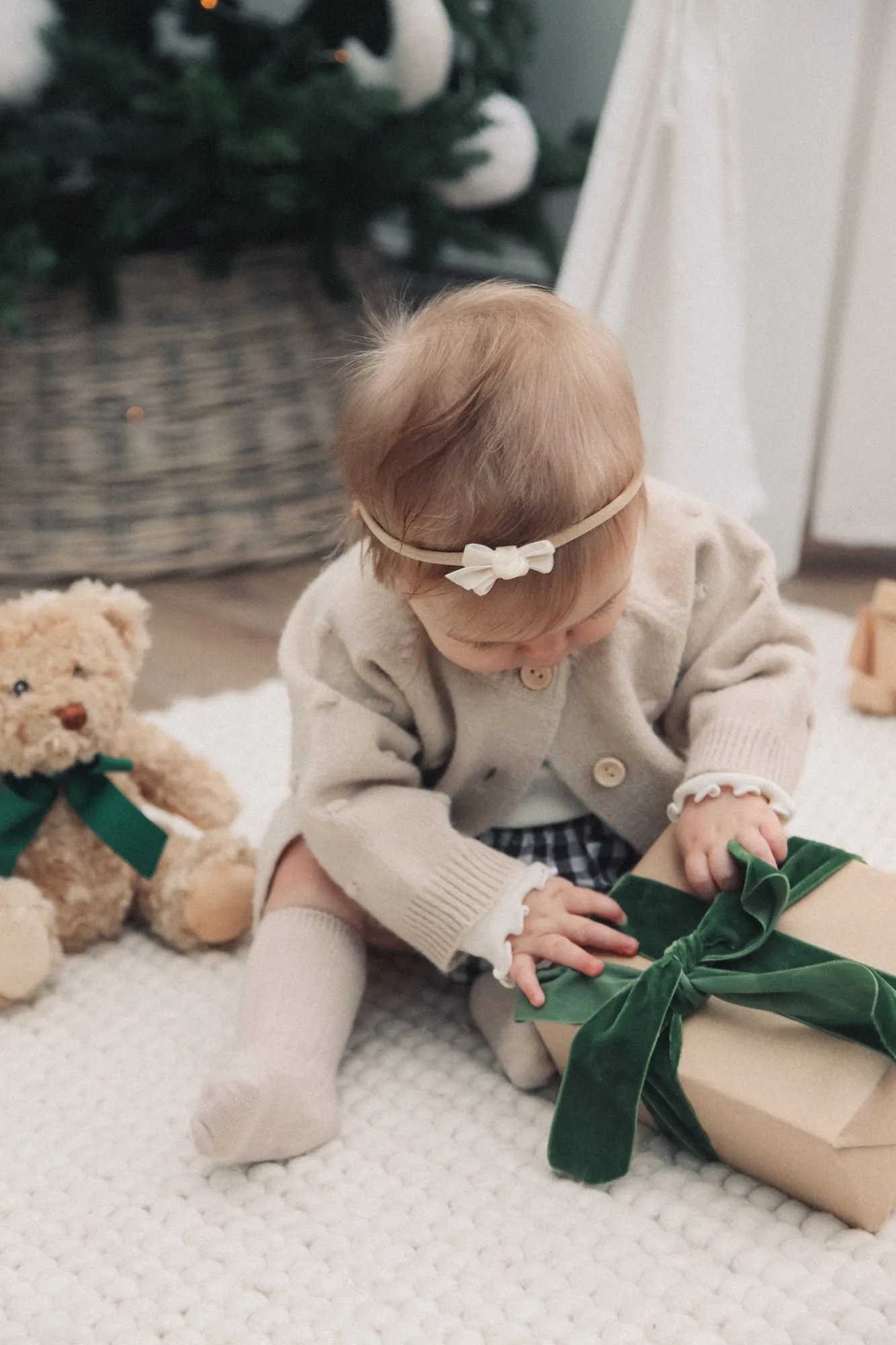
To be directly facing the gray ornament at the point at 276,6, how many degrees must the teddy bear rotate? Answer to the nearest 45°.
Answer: approximately 135° to its left

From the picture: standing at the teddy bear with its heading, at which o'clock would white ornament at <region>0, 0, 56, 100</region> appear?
The white ornament is roughly at 7 o'clock from the teddy bear.

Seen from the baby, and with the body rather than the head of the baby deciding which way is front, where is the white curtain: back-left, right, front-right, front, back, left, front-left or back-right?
back

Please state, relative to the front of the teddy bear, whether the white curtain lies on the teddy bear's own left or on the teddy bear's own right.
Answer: on the teddy bear's own left

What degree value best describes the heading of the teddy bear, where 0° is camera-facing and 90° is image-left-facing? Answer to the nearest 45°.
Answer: approximately 315°

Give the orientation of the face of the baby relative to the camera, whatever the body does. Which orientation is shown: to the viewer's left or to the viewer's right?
to the viewer's right
